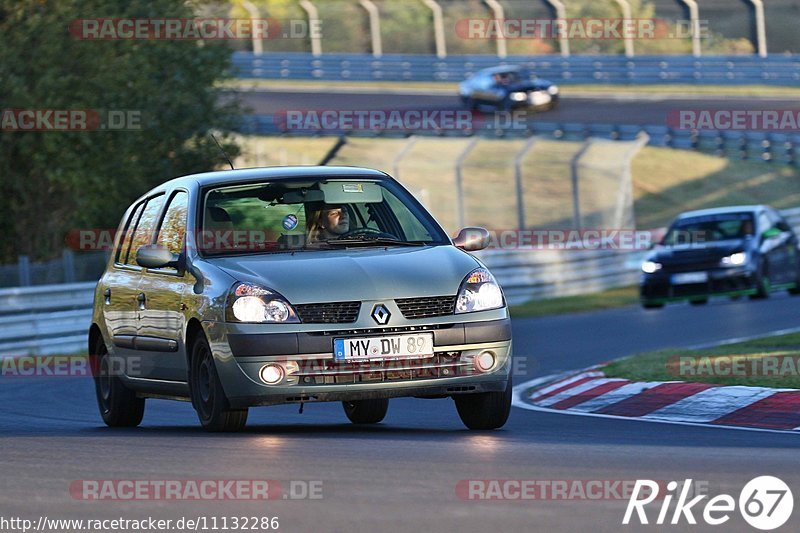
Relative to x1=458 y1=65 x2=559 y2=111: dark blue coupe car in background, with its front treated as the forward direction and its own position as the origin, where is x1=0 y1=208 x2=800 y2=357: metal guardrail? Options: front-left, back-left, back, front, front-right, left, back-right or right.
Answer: front-right

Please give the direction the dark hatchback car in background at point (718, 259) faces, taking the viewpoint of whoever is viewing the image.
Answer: facing the viewer and to the left of the viewer

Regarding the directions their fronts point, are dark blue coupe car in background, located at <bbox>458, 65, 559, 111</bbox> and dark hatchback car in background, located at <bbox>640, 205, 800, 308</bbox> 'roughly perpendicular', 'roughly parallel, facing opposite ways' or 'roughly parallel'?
roughly perpendicular

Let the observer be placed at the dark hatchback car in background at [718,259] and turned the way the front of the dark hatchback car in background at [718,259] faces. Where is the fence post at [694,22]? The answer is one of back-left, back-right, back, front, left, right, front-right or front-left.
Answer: back-right

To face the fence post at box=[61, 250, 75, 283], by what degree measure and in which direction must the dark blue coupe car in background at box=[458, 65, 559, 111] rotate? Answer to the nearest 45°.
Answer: approximately 45° to its right

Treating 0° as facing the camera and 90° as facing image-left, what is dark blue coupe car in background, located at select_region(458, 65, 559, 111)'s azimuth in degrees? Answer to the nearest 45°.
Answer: approximately 315°

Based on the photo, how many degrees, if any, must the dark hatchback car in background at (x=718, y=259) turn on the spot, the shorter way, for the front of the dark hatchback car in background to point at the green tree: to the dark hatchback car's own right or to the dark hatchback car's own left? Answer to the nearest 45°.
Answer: approximately 45° to the dark hatchback car's own right

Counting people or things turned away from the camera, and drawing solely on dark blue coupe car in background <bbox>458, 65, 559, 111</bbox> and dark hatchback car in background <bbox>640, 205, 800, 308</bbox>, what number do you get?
0

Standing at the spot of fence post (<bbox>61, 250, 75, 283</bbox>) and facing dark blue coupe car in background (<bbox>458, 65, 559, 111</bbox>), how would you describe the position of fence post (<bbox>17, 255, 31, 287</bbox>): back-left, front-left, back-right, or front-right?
back-left

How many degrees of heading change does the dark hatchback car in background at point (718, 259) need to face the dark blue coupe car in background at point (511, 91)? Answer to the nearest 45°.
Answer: approximately 135° to its right

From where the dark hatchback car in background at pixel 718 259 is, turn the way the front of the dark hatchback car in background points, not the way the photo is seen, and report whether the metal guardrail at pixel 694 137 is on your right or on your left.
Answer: on your right
